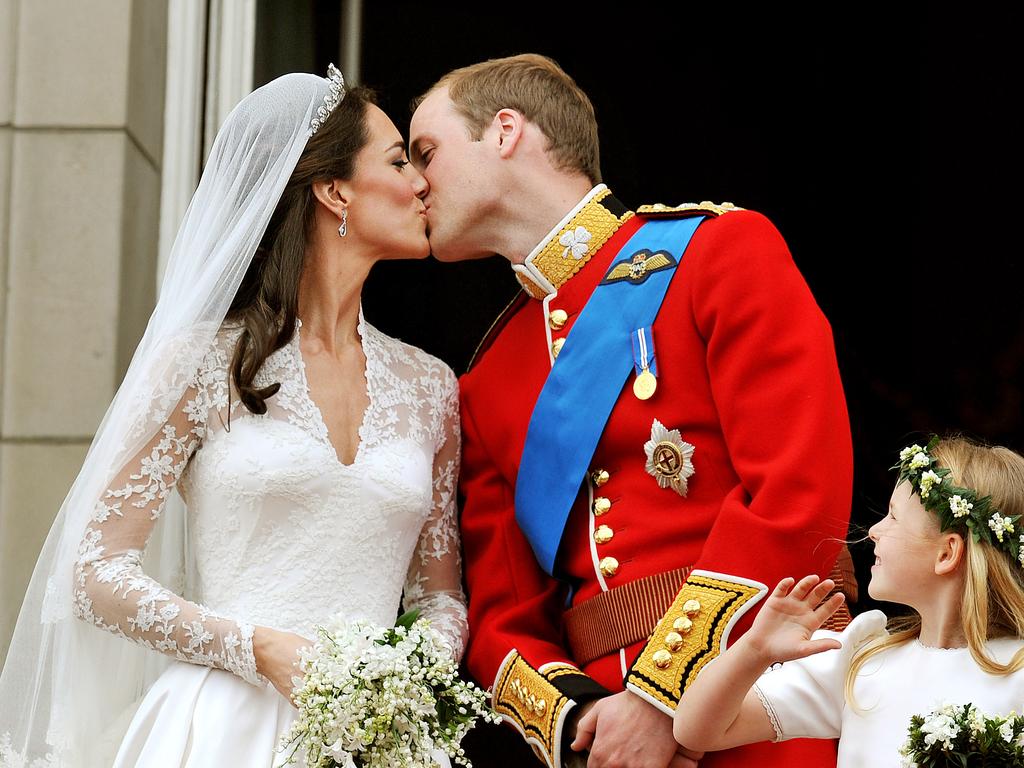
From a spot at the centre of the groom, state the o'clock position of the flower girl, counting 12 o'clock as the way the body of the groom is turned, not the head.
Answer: The flower girl is roughly at 9 o'clock from the groom.

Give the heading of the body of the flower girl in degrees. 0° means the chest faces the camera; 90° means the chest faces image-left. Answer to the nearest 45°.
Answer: approximately 45°

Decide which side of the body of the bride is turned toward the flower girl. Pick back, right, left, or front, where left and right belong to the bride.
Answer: front

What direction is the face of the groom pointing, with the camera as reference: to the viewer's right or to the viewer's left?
to the viewer's left

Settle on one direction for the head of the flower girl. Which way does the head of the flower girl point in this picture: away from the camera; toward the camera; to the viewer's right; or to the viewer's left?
to the viewer's left

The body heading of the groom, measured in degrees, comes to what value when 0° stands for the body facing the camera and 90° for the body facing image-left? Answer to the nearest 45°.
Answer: approximately 45°

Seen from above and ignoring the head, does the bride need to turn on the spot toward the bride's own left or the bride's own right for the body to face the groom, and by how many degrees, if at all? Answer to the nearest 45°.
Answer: approximately 45° to the bride's own left

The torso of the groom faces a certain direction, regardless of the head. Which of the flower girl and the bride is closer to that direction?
the bride

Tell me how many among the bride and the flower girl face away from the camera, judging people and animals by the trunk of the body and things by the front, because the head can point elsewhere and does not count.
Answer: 0

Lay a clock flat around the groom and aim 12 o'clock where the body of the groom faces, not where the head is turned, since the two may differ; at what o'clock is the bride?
The bride is roughly at 1 o'clock from the groom.

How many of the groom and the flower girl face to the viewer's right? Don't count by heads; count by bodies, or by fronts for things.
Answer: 0

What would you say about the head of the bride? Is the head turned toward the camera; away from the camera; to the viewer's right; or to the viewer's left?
to the viewer's right

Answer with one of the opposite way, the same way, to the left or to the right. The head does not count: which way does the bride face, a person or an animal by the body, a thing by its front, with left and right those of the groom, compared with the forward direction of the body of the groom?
to the left

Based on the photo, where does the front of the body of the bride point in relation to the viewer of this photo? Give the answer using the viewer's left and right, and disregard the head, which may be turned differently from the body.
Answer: facing the viewer and to the right of the viewer
